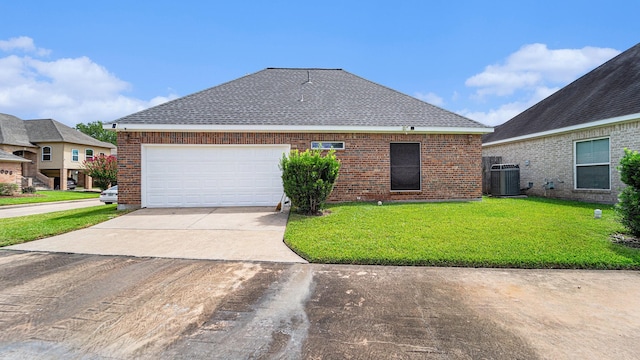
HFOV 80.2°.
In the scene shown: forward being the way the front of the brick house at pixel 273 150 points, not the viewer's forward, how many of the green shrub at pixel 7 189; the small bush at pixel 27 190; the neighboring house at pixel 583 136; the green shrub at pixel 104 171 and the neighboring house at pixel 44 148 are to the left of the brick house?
1

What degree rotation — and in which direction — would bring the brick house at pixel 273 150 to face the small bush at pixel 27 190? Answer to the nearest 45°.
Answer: approximately 135° to its right

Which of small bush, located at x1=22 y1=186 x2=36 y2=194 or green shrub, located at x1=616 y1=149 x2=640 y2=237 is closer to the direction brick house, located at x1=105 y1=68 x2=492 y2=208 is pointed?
the green shrub

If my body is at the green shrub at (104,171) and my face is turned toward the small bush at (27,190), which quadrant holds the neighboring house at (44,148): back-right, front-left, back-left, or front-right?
front-right

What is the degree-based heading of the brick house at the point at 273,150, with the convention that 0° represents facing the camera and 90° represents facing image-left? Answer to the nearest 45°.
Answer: approximately 0°

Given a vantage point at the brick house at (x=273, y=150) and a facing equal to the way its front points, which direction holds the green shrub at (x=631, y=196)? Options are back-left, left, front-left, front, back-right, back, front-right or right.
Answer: front-left

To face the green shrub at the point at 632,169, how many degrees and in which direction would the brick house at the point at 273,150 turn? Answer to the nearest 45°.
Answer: approximately 45° to its left

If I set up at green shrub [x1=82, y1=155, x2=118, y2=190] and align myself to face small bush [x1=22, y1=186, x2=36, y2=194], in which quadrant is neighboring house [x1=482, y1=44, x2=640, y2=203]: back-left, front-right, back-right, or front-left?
back-left

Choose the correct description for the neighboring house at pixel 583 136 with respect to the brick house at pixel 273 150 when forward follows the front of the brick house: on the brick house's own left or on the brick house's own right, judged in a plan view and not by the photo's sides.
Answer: on the brick house's own left

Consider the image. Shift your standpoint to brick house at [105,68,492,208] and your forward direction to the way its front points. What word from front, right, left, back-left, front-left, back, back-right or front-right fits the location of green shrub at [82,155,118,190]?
back-right

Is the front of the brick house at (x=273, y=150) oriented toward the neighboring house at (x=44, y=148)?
no

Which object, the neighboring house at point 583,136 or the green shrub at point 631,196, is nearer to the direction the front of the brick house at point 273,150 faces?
the green shrub

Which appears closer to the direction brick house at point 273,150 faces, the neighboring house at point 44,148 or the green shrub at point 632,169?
the green shrub
